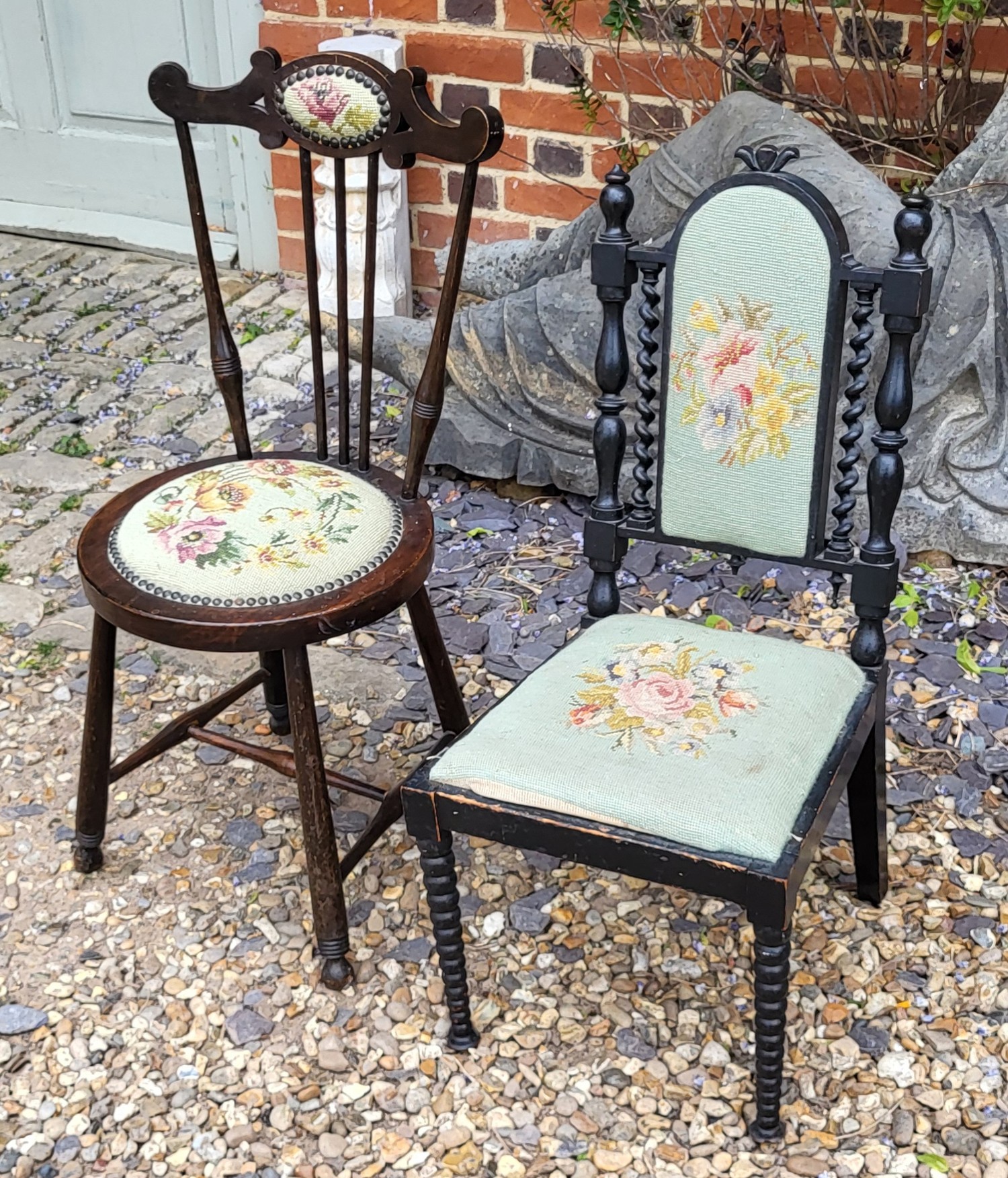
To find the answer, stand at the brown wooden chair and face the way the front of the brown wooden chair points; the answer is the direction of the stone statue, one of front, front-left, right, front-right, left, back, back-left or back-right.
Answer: back

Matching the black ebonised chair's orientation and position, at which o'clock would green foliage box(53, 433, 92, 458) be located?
The green foliage is roughly at 3 o'clock from the black ebonised chair.

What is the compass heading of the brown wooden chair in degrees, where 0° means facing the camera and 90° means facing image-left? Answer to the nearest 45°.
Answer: approximately 45°

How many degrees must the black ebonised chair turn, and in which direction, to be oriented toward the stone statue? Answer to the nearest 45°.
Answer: approximately 135° to its right

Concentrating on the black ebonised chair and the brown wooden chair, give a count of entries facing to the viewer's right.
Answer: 0

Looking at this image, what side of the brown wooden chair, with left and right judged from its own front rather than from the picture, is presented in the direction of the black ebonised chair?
left

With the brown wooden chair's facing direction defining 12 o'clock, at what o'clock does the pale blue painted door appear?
The pale blue painted door is roughly at 4 o'clock from the brown wooden chair.

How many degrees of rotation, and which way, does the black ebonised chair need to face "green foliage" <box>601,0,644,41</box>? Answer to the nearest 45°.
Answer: approximately 135° to its right

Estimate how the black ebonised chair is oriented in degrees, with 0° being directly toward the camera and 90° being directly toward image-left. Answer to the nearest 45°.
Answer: approximately 45°
